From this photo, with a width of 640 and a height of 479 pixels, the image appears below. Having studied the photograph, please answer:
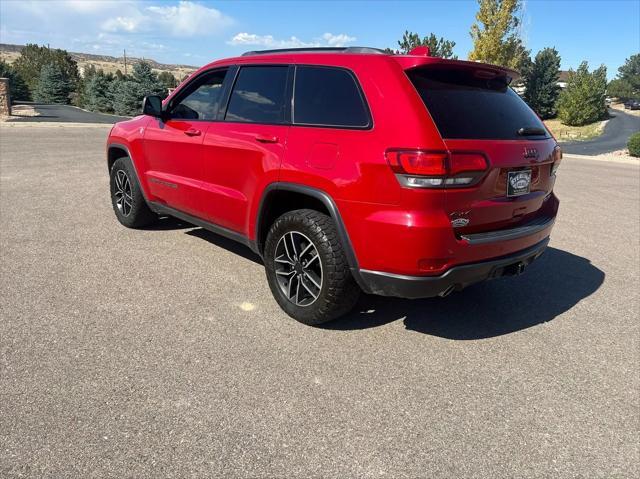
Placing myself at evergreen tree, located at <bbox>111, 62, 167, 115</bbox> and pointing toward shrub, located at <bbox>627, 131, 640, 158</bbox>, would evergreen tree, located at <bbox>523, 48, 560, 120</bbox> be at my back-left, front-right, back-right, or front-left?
front-left

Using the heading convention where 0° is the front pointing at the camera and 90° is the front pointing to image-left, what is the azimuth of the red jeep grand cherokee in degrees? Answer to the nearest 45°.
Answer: approximately 135°

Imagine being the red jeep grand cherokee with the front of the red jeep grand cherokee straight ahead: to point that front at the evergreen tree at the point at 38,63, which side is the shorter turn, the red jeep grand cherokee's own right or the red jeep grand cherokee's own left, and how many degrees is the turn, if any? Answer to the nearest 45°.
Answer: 0° — it already faces it

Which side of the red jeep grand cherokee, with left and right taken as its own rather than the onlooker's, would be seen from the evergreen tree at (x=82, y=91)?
front

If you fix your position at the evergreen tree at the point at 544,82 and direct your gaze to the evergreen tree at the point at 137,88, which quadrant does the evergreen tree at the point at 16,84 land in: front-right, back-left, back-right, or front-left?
front-right

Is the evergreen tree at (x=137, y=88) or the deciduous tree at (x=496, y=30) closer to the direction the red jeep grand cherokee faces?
the evergreen tree

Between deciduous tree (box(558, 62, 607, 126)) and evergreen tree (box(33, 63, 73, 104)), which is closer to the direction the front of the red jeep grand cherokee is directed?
the evergreen tree

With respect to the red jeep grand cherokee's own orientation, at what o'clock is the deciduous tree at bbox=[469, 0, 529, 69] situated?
The deciduous tree is roughly at 2 o'clock from the red jeep grand cherokee.

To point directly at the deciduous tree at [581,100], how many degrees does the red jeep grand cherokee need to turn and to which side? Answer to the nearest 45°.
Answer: approximately 90° to its right

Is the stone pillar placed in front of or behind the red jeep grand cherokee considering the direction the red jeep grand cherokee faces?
in front

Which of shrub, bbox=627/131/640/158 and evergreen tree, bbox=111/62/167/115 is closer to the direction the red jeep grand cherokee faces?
the evergreen tree

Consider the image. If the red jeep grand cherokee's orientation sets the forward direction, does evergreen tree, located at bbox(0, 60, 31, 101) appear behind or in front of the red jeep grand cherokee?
in front

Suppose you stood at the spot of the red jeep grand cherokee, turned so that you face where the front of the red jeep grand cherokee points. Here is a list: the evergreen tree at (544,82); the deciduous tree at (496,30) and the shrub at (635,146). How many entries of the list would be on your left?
0

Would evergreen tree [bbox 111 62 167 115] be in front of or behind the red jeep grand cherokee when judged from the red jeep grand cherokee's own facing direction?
in front

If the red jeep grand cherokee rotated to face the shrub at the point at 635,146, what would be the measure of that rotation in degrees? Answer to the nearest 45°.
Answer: approximately 90° to its right

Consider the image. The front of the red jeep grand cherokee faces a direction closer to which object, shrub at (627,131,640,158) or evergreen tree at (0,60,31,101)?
the evergreen tree

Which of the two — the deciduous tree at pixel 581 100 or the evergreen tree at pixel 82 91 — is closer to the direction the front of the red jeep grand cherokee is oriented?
the evergreen tree
